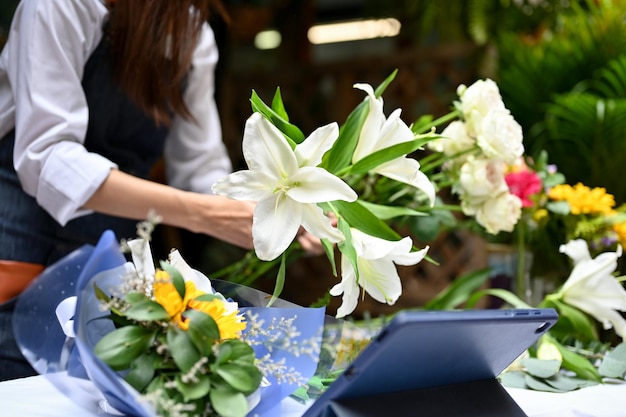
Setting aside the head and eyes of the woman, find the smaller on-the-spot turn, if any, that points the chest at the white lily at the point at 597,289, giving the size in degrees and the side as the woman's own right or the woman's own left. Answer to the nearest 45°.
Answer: approximately 45° to the woman's own left

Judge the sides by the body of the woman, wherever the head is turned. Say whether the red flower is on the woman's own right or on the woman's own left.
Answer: on the woman's own left

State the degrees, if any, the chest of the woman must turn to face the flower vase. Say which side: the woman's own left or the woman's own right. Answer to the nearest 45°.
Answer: approximately 45° to the woman's own left

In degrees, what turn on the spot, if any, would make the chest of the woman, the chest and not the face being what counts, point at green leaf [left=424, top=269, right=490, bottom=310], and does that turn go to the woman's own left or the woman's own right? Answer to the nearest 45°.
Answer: approximately 45° to the woman's own left

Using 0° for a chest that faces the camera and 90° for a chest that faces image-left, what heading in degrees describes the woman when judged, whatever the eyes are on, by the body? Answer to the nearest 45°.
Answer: approximately 315°

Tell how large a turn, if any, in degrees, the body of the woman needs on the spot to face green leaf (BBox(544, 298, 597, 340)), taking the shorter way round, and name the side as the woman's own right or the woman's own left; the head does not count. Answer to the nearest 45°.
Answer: approximately 45° to the woman's own left
